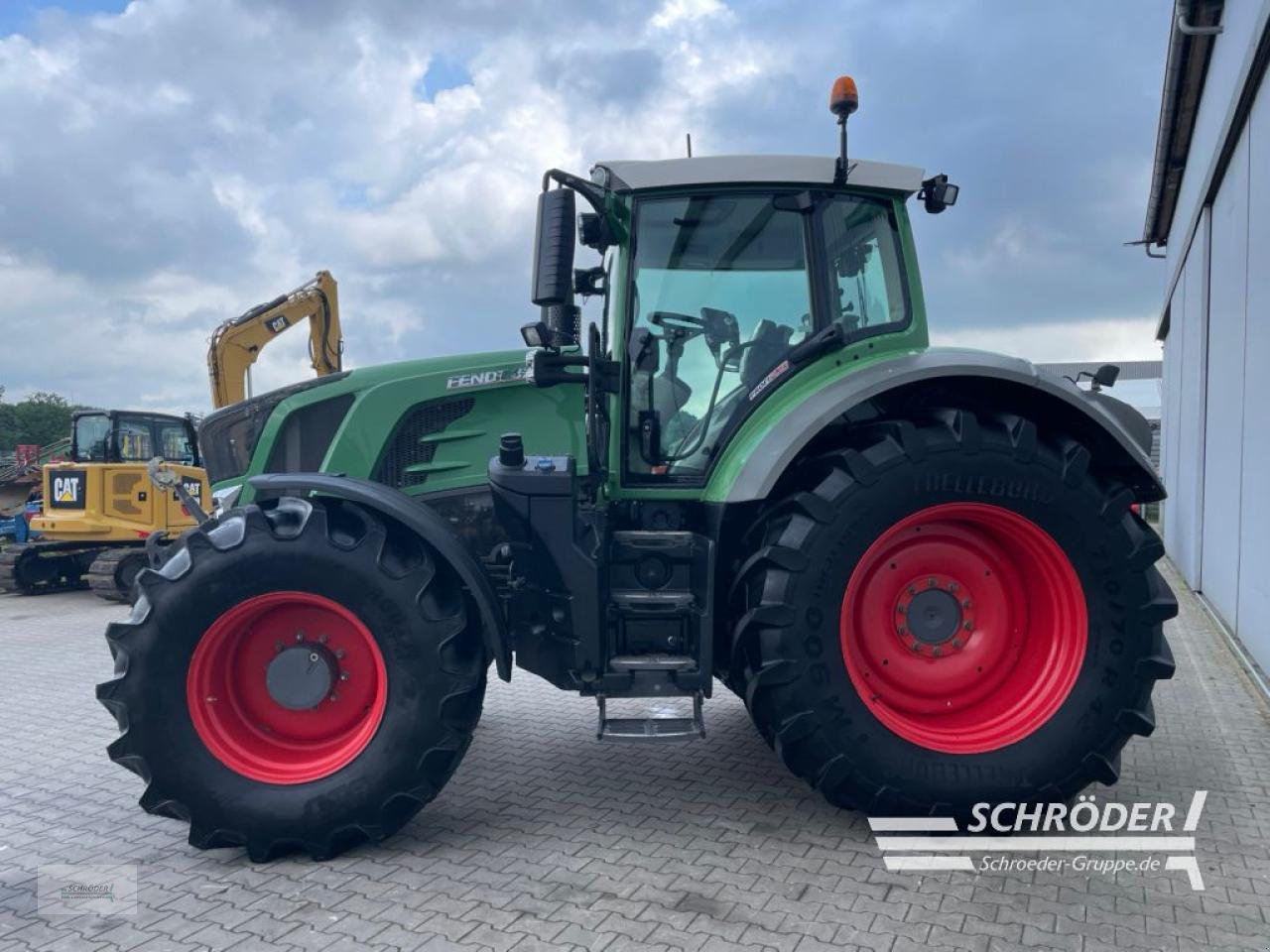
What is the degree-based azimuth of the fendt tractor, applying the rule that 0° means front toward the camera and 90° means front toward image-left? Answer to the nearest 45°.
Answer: approximately 90°

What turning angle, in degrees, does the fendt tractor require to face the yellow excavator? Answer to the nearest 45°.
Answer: approximately 45° to its right
